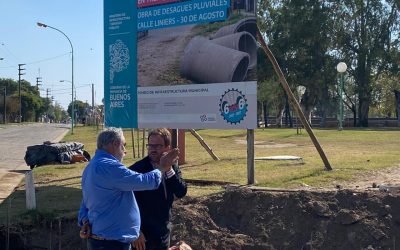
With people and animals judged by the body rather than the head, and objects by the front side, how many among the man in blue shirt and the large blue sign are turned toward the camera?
1

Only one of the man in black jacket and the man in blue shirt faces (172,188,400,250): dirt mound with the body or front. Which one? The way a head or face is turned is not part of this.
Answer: the man in blue shirt

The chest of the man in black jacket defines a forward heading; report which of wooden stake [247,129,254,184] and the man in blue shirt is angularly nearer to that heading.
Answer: the man in blue shirt

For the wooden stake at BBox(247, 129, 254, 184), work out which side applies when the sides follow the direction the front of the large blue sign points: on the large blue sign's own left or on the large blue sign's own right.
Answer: on the large blue sign's own left

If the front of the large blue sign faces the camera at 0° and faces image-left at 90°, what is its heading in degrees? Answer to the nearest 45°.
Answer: approximately 0°

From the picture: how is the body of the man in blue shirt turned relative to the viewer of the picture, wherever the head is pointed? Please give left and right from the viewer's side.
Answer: facing away from the viewer and to the right of the viewer

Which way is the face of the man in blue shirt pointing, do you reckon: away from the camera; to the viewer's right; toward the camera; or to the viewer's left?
to the viewer's right

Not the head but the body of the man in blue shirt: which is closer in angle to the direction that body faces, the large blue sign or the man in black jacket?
the man in black jacket

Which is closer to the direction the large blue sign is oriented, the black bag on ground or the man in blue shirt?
the man in blue shirt
